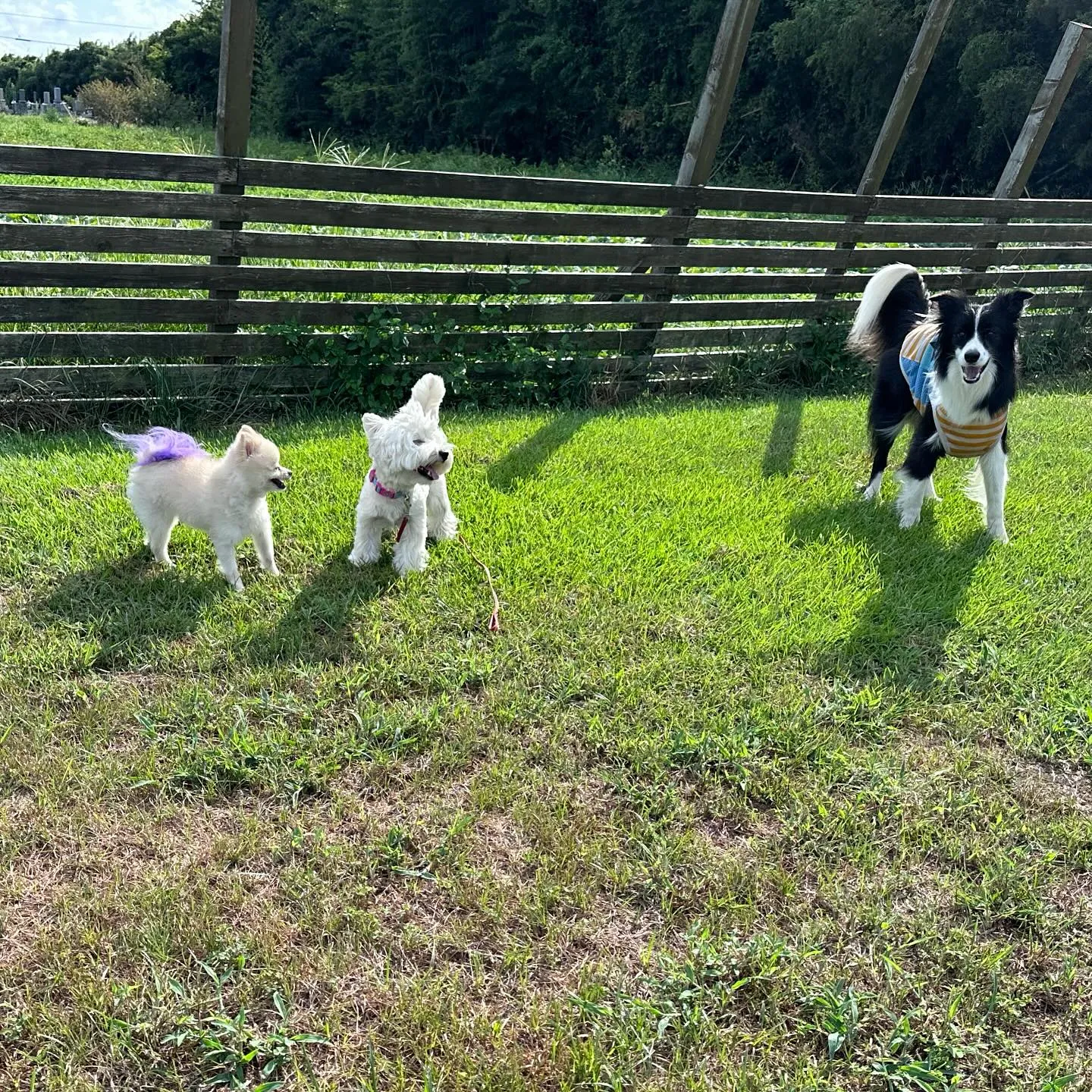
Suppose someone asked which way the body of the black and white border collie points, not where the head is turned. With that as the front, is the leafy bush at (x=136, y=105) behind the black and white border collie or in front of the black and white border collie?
behind

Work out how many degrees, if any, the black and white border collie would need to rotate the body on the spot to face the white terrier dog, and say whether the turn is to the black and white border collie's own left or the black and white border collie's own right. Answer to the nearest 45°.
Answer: approximately 90° to the black and white border collie's own right

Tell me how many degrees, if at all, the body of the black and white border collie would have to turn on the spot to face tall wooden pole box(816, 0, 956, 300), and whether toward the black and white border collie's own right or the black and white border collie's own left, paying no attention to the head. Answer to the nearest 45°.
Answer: approximately 135° to the black and white border collie's own left

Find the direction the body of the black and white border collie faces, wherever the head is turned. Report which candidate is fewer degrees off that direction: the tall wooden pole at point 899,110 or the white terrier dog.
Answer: the white terrier dog

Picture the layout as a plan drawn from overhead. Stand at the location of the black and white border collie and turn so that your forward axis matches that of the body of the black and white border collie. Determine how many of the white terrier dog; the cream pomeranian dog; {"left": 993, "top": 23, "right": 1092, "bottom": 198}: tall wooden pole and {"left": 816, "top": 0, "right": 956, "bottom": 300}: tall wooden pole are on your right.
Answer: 2

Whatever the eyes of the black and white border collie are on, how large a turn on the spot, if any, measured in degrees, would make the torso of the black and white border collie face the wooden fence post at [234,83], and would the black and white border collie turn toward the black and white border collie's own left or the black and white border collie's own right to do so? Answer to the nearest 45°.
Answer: approximately 135° to the black and white border collie's own right

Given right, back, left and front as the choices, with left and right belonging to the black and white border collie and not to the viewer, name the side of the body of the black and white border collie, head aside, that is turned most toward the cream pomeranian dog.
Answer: right

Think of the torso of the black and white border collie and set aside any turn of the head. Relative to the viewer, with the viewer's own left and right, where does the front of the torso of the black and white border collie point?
facing the viewer and to the right of the viewer

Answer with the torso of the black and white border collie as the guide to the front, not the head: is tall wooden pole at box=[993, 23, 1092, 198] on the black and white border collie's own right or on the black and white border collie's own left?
on the black and white border collie's own left

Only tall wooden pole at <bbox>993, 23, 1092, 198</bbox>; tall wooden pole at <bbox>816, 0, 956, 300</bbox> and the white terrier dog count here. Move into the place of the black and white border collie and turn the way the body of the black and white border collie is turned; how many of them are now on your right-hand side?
1

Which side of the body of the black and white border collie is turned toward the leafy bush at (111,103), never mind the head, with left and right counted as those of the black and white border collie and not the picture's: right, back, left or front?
back
